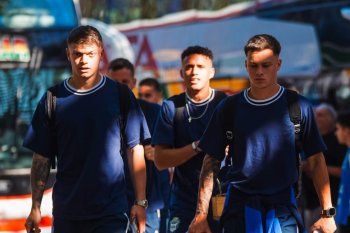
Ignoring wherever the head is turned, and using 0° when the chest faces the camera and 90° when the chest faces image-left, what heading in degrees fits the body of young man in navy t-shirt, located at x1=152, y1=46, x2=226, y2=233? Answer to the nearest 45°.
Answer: approximately 0°

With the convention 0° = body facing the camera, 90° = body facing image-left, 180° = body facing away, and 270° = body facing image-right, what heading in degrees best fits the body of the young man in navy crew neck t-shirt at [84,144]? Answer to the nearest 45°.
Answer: approximately 0°

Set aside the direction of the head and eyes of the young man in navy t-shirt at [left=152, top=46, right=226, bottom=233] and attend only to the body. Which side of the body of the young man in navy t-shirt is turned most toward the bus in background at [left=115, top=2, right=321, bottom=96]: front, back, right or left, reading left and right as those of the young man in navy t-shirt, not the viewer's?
back

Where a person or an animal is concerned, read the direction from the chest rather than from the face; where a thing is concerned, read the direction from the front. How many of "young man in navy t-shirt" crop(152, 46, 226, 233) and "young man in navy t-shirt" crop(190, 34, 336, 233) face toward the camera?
2

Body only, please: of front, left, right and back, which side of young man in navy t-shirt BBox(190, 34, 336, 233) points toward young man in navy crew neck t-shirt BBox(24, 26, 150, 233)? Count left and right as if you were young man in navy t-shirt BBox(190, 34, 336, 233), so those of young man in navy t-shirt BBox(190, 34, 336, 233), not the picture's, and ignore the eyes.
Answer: right
